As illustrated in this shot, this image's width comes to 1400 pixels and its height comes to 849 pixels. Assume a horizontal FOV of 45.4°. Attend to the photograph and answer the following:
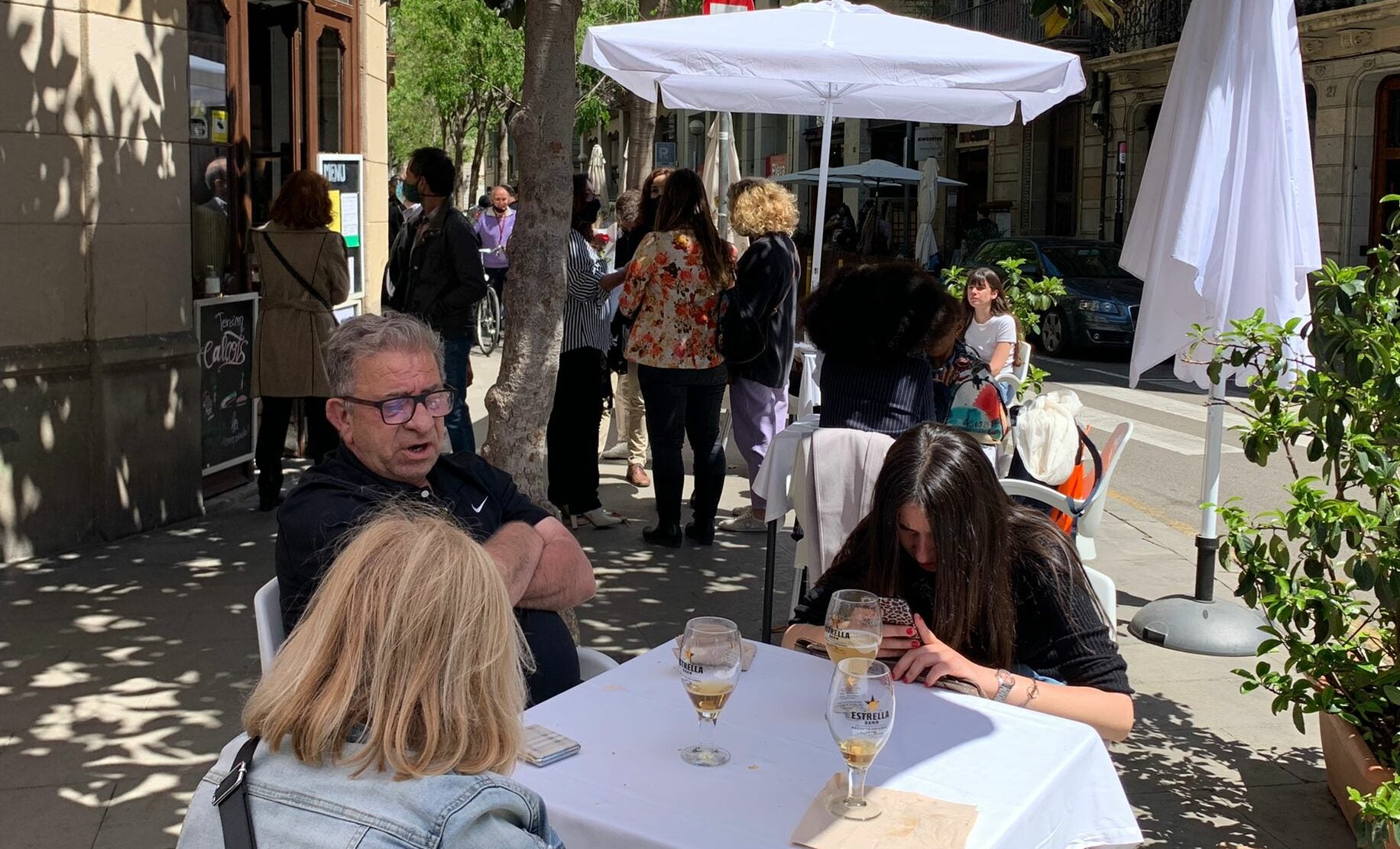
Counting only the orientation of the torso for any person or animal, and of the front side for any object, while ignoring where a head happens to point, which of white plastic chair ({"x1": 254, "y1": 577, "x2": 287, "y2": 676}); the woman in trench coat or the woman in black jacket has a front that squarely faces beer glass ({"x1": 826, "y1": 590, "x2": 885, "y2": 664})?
the white plastic chair

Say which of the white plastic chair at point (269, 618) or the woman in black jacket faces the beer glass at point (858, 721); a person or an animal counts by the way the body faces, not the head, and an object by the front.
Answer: the white plastic chair

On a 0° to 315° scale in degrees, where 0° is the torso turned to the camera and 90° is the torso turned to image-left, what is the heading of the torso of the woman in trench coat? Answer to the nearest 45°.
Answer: approximately 180°

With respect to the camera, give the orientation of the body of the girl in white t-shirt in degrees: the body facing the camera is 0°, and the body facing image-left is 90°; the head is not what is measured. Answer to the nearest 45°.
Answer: approximately 45°

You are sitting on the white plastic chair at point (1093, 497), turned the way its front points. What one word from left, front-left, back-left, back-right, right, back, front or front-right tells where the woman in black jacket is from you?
front-right

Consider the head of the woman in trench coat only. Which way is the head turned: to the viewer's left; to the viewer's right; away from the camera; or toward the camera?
away from the camera

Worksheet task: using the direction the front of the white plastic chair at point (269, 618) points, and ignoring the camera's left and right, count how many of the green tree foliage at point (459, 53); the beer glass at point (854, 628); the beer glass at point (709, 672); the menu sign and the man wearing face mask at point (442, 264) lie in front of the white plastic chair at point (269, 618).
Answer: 2

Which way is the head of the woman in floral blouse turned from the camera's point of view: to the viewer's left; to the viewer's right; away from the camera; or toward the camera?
away from the camera

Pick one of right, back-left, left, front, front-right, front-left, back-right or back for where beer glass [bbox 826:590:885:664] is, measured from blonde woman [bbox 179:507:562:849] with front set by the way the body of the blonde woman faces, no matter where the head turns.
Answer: front

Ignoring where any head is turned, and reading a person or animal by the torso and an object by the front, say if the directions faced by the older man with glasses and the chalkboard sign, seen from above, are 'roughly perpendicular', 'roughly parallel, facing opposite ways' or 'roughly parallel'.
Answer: roughly parallel

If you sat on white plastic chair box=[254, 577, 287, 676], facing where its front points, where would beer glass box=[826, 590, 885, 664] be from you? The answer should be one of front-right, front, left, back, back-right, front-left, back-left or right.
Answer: front

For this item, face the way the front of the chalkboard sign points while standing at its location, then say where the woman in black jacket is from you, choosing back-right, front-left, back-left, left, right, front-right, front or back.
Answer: front
